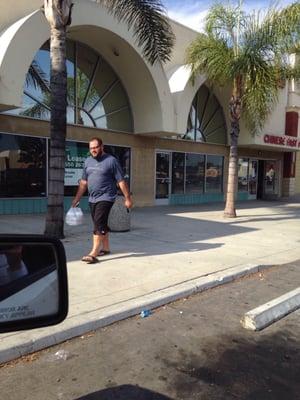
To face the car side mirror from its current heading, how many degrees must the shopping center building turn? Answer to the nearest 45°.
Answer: approximately 45° to its right

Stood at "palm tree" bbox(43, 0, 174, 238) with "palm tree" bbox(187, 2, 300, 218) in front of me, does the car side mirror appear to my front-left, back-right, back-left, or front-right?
back-right

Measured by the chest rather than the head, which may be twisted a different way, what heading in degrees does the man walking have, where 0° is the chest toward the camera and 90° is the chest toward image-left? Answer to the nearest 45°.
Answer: approximately 45°

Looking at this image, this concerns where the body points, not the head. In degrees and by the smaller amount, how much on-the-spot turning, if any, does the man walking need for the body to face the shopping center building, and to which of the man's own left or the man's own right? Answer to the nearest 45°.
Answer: approximately 135° to the man's own right

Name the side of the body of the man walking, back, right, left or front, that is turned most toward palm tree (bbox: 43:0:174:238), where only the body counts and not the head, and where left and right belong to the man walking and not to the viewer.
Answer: right

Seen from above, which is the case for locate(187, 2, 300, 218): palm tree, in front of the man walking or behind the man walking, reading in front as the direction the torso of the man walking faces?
behind
